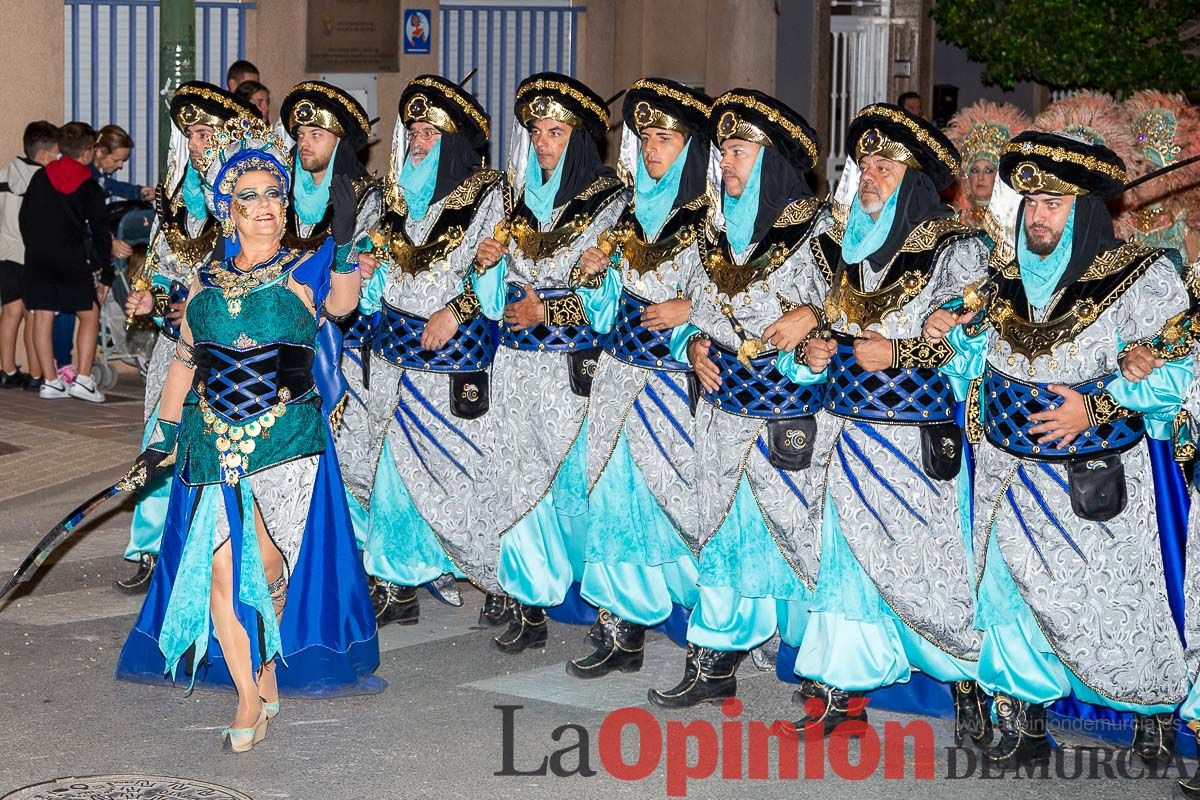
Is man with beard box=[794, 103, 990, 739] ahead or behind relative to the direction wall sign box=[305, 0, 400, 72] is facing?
ahead

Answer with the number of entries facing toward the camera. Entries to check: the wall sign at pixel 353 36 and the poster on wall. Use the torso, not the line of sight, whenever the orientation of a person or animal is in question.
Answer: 2

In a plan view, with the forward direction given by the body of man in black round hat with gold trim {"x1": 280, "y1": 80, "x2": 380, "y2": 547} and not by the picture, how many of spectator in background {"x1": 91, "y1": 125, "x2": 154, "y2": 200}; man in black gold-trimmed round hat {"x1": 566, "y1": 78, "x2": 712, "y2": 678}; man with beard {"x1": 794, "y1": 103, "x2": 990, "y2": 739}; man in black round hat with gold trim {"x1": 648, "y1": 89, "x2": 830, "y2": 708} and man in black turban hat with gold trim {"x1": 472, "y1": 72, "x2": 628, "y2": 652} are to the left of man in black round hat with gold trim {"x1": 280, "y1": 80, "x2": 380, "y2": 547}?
4

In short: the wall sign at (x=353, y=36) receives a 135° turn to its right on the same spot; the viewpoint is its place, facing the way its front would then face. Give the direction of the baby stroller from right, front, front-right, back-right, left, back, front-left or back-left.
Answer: left

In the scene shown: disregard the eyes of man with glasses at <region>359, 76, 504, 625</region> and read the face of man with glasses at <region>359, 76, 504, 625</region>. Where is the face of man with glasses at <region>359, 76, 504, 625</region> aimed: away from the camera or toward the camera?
toward the camera

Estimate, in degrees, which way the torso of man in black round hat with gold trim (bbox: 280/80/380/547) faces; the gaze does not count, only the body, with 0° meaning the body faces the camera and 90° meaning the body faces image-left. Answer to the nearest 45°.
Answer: approximately 45°

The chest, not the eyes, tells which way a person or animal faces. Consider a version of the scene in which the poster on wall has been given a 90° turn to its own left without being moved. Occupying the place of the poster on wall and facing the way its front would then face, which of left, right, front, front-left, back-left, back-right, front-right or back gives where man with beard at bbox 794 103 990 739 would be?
right

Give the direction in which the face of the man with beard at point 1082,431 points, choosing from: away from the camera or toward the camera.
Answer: toward the camera

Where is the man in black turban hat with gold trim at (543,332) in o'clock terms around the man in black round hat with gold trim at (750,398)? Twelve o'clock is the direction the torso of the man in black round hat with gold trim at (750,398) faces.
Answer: the man in black turban hat with gold trim at (543,332) is roughly at 3 o'clock from the man in black round hat with gold trim at (750,398).

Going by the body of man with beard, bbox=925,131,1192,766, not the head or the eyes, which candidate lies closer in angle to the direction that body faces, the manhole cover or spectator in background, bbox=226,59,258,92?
the manhole cover

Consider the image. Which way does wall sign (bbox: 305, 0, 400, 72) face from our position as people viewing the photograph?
facing the viewer

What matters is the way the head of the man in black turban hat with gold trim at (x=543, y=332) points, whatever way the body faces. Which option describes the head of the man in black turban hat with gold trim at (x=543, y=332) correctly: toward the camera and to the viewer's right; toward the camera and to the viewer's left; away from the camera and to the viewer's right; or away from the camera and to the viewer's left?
toward the camera and to the viewer's left

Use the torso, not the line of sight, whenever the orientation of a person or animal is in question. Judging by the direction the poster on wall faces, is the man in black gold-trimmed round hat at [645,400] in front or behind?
in front

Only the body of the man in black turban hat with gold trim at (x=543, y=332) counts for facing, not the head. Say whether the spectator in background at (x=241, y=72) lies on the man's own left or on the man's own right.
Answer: on the man's own right

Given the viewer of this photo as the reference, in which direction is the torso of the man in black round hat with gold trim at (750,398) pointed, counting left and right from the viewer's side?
facing the viewer and to the left of the viewer

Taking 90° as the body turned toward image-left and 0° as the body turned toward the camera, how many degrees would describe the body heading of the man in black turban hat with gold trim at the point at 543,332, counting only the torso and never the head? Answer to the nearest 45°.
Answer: approximately 45°

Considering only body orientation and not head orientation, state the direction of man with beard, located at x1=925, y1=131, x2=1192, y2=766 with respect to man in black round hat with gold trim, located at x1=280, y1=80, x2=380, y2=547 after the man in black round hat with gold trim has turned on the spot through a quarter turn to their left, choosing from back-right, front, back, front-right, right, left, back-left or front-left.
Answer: front
